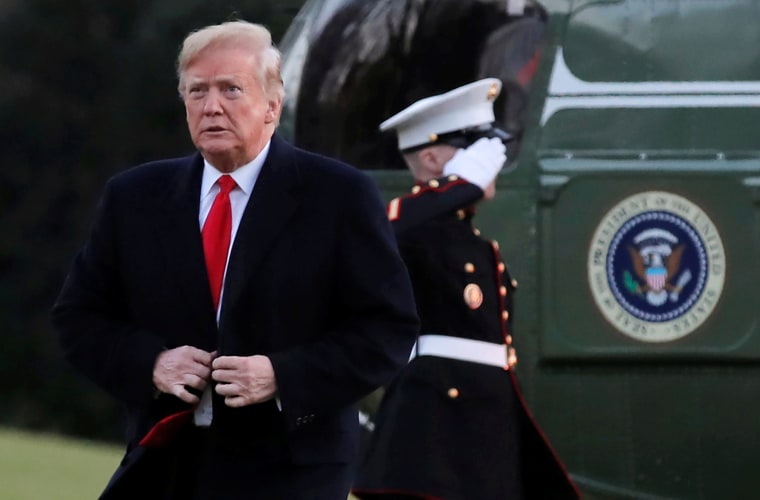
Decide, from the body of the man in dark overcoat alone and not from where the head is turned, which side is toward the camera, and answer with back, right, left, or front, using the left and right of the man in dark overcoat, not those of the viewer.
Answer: front
